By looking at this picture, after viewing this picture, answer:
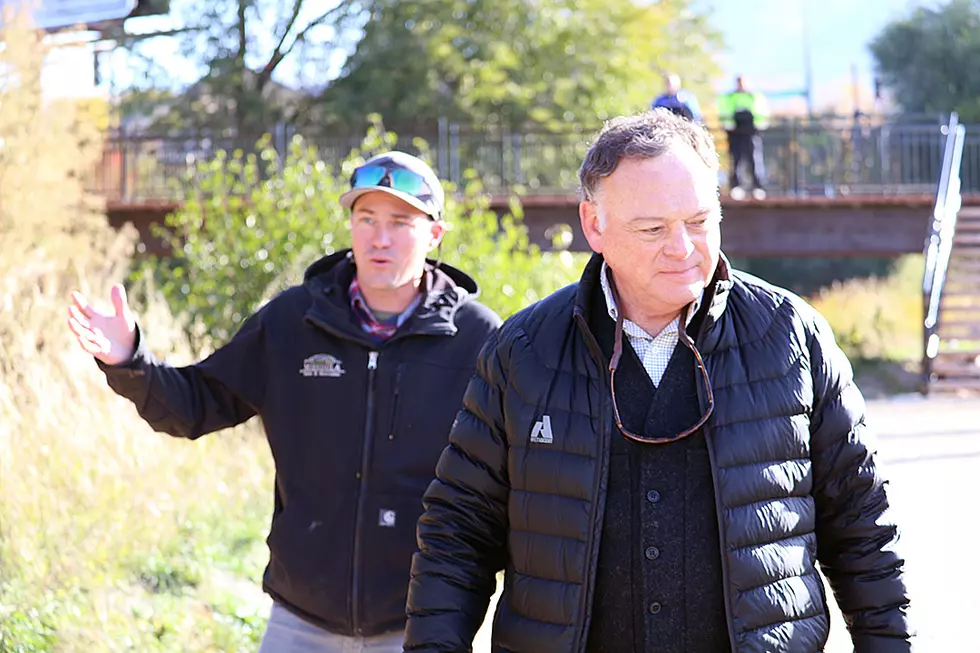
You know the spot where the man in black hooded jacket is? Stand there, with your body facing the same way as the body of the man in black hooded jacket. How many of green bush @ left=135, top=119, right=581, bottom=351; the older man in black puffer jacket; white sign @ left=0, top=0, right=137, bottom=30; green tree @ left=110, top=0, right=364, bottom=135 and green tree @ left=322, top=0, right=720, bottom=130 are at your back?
4

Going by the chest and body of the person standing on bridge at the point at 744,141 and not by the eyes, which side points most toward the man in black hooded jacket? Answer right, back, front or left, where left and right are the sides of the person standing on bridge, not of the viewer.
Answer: front

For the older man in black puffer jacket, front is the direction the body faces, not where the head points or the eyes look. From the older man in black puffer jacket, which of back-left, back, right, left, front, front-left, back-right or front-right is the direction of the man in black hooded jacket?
back-right

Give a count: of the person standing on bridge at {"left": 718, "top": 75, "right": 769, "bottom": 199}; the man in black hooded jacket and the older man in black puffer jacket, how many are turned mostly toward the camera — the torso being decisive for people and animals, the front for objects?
3

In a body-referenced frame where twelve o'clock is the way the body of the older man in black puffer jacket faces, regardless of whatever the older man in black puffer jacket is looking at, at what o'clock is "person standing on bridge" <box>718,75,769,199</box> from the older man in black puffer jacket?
The person standing on bridge is roughly at 6 o'clock from the older man in black puffer jacket.

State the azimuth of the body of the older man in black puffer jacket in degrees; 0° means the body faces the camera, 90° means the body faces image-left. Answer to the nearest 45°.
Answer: approximately 0°
